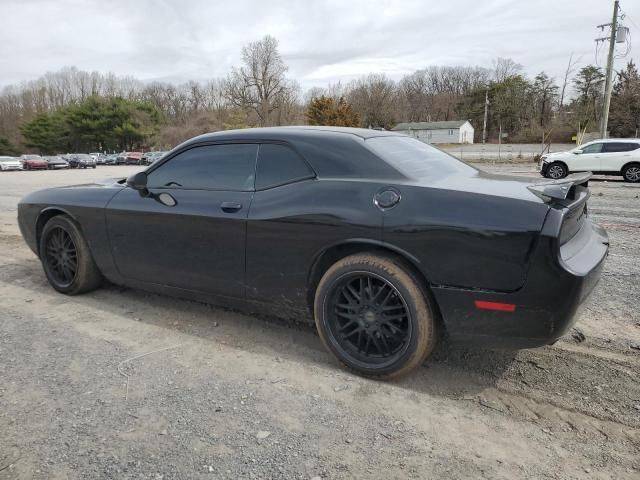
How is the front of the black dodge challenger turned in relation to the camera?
facing away from the viewer and to the left of the viewer

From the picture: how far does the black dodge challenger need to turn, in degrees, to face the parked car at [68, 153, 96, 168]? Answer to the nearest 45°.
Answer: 0° — it already faces it

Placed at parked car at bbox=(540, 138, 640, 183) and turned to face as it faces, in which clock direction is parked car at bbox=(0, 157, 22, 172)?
parked car at bbox=(0, 157, 22, 172) is roughly at 12 o'clock from parked car at bbox=(540, 138, 640, 183).

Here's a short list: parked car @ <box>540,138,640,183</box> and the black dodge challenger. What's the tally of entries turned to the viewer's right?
0

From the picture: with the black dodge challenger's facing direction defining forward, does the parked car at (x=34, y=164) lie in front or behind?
in front

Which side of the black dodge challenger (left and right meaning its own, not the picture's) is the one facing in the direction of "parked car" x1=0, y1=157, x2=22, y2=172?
front

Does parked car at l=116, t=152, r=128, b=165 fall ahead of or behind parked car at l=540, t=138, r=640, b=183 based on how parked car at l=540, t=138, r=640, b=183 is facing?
ahead

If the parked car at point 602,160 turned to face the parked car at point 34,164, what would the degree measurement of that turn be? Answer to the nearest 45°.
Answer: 0° — it already faces it

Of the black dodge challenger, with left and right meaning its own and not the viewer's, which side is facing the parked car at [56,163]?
front

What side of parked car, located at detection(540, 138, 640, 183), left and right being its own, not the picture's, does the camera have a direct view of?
left

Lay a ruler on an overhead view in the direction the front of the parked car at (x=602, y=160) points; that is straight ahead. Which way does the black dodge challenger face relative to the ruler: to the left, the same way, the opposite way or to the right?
the same way

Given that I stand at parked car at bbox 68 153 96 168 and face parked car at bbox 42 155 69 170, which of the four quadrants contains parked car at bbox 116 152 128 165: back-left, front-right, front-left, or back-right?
back-right

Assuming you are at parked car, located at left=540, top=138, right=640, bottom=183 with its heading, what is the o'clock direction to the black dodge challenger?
The black dodge challenger is roughly at 9 o'clock from the parked car.
